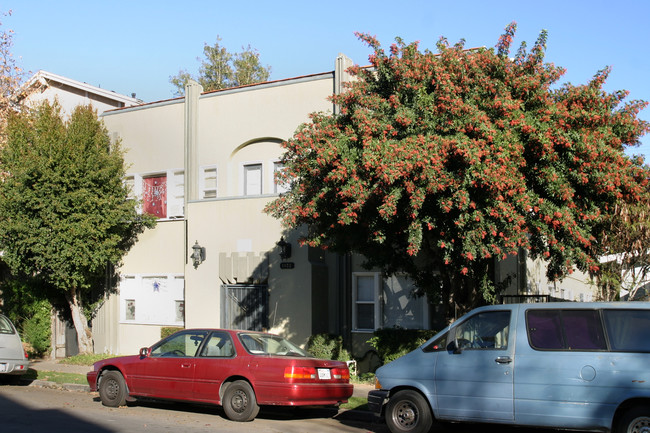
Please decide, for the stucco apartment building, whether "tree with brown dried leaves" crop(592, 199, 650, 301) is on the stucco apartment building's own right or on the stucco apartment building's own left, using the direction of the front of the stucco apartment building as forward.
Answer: on the stucco apartment building's own left

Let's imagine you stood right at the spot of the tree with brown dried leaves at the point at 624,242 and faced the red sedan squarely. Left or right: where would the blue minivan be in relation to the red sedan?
left

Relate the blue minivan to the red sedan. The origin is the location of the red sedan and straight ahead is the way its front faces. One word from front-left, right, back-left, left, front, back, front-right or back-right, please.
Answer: back

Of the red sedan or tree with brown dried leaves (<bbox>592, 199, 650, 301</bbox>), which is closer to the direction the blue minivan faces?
the red sedan

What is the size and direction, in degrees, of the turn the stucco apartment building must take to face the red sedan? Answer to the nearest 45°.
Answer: approximately 45° to its left

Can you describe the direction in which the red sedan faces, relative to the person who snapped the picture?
facing away from the viewer and to the left of the viewer

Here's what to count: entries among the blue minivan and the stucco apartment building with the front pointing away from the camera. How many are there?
0

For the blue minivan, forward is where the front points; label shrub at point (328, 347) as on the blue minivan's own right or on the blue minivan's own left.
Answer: on the blue minivan's own right

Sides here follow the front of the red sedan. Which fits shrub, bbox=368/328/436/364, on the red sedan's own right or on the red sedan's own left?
on the red sedan's own right

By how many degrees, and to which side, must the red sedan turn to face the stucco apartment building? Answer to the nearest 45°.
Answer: approximately 45° to its right

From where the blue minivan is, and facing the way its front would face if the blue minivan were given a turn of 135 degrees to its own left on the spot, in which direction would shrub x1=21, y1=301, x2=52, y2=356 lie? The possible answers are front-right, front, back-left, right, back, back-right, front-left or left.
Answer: back

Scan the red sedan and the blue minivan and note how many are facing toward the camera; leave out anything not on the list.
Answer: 0

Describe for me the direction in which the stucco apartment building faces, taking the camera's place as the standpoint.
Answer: facing the viewer and to the left of the viewer

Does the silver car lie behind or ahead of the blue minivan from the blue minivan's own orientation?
ahead

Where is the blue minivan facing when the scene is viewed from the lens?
facing to the left of the viewer

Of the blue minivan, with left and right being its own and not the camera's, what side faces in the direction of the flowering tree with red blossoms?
right
